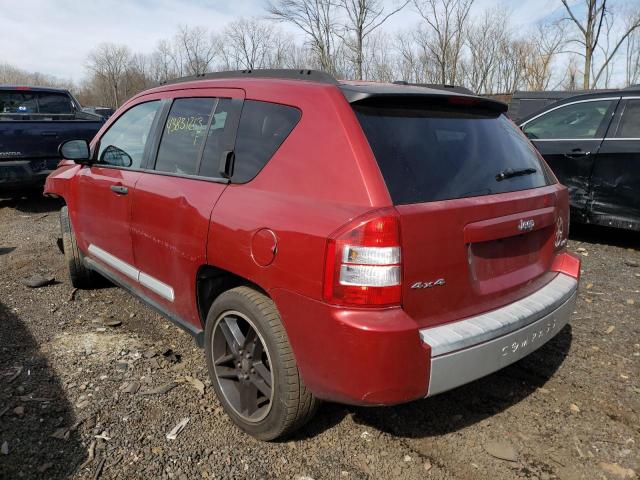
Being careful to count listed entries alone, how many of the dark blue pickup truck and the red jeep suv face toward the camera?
0

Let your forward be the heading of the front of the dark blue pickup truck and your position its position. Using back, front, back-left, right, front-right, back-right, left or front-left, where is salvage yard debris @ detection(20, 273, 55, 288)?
back

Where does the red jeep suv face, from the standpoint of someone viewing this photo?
facing away from the viewer and to the left of the viewer

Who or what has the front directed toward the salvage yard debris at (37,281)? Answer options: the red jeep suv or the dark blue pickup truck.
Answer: the red jeep suv

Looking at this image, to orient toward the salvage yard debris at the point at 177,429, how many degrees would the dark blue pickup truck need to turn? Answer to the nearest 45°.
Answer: approximately 180°

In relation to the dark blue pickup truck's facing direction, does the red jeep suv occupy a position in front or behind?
behind

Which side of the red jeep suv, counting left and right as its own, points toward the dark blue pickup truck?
front

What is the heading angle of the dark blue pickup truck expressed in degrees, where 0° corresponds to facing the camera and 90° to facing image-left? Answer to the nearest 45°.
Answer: approximately 180°

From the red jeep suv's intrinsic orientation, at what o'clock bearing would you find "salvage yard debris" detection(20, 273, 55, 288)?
The salvage yard debris is roughly at 12 o'clock from the red jeep suv.
